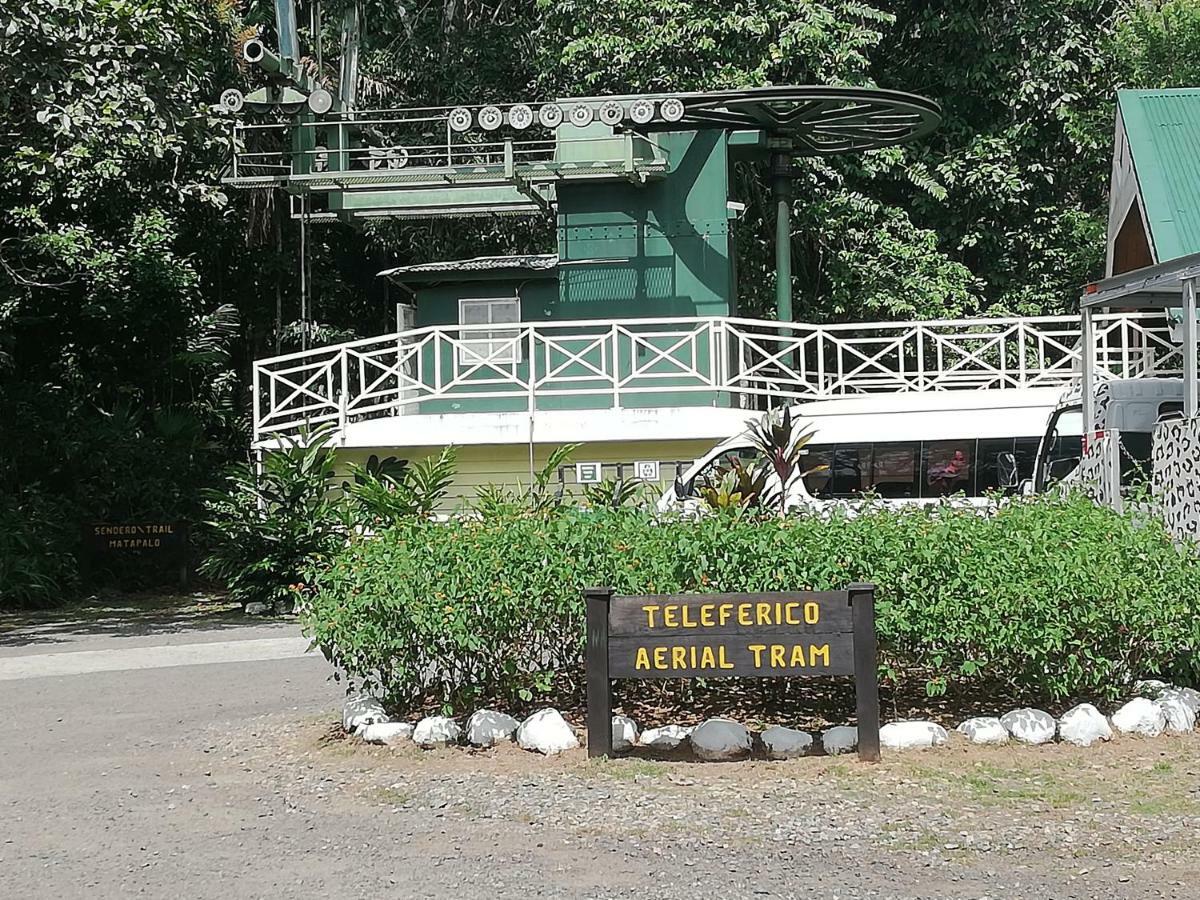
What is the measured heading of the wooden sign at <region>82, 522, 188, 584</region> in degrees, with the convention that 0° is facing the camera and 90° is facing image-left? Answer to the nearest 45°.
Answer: approximately 0°

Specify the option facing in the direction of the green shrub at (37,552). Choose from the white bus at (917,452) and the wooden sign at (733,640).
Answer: the white bus

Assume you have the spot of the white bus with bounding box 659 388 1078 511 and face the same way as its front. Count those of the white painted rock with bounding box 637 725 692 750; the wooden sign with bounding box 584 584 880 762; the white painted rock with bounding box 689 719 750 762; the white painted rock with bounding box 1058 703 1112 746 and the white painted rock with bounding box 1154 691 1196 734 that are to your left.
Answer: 5

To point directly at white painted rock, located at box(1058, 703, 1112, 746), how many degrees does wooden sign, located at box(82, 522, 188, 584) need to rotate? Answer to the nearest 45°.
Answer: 0° — it already faces it

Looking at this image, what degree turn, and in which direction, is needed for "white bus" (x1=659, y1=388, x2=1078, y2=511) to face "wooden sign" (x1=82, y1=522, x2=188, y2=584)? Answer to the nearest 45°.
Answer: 0° — it already faces it

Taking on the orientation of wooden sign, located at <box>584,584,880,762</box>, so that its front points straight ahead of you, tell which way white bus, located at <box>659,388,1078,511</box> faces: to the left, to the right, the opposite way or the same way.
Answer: to the right

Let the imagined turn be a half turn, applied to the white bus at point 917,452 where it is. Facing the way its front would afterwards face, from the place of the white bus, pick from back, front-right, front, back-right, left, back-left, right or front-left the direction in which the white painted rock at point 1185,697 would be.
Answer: right

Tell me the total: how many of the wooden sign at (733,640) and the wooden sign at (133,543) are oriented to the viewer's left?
0

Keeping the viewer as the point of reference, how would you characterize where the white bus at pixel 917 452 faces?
facing to the left of the viewer
